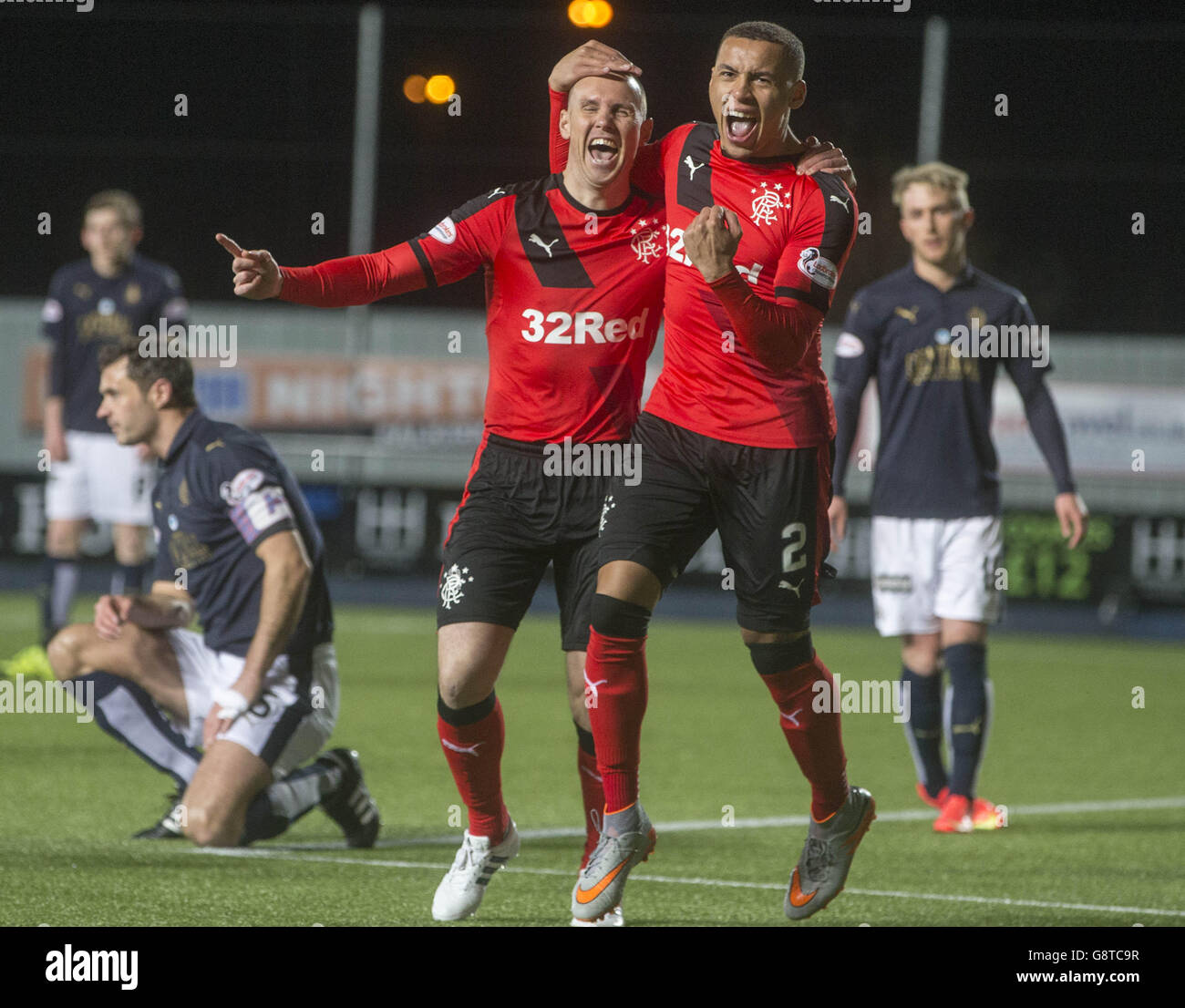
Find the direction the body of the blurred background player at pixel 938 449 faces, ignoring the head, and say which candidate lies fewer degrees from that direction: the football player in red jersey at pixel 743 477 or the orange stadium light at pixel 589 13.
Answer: the football player in red jersey

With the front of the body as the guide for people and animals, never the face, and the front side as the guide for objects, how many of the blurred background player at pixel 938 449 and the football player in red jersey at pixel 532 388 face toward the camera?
2

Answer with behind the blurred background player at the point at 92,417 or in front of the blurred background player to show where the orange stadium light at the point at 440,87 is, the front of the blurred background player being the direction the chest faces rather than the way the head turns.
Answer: behind

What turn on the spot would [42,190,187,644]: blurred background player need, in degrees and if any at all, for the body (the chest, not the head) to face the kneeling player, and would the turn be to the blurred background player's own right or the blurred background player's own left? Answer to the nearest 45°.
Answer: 0° — they already face them

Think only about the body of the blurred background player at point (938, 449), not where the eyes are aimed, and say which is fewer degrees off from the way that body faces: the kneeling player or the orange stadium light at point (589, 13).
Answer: the kneeling player

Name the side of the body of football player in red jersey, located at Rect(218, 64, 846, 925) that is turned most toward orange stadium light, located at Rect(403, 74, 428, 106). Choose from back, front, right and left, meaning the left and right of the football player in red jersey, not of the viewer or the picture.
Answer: back

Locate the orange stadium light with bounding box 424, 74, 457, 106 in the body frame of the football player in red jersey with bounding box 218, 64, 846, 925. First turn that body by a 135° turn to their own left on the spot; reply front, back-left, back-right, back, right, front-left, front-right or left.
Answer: front-left

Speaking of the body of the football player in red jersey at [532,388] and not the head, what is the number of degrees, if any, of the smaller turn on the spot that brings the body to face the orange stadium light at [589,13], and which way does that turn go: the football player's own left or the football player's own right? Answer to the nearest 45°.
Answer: approximately 180°

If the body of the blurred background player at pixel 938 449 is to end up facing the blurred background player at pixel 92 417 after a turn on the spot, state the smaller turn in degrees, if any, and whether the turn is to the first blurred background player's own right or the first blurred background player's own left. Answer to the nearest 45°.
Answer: approximately 135° to the first blurred background player's own right

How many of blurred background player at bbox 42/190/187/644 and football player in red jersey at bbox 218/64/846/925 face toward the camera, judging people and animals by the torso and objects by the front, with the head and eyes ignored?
2
